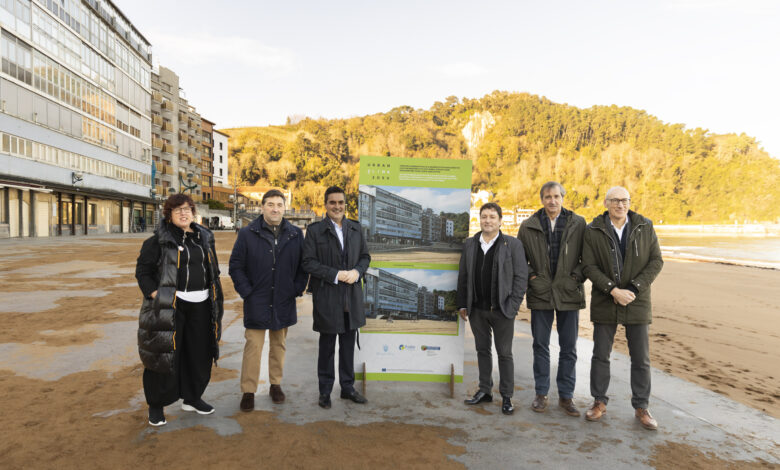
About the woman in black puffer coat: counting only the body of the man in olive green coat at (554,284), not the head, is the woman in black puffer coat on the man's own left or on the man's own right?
on the man's own right

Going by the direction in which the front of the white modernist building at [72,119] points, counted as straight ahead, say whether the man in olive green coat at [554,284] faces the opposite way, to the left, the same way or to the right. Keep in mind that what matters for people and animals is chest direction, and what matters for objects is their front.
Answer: to the right

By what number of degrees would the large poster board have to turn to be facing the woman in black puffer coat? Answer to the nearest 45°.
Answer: approximately 45° to its right

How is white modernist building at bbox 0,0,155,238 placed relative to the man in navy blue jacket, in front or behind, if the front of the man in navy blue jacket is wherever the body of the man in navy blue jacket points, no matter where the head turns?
behind

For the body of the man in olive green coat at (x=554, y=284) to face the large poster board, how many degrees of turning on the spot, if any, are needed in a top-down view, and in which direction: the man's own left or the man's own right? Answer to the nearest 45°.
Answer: approximately 90° to the man's own right

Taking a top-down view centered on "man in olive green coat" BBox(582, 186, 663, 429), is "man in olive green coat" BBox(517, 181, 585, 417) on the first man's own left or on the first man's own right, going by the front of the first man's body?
on the first man's own right

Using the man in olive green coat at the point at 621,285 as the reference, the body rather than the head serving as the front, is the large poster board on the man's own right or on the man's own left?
on the man's own right

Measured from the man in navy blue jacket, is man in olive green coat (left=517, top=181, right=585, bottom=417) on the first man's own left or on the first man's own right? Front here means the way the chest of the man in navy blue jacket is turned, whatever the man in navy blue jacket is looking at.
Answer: on the first man's own left

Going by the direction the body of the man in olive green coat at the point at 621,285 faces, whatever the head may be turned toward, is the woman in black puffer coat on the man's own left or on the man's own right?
on the man's own right

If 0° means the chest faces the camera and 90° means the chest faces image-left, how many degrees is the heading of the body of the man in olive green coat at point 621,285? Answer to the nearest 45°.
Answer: approximately 0°
